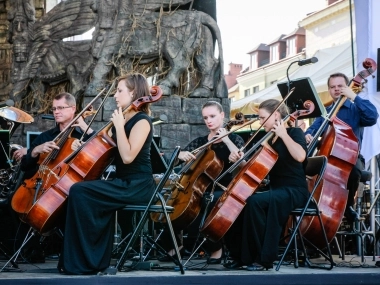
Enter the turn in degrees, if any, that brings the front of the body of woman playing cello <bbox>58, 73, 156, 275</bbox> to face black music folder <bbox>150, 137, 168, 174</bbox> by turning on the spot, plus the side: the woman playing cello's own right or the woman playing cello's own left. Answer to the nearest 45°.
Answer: approximately 135° to the woman playing cello's own right

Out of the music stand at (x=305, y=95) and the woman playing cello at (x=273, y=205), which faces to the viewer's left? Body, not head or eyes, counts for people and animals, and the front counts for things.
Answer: the woman playing cello

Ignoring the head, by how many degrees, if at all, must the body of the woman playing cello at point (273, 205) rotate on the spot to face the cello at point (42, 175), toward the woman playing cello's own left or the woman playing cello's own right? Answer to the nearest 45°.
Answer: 0° — they already face it

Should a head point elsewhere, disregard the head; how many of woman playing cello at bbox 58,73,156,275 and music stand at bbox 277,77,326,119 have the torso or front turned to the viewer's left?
1

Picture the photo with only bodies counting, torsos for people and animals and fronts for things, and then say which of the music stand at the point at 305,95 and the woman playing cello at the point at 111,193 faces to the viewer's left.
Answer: the woman playing cello

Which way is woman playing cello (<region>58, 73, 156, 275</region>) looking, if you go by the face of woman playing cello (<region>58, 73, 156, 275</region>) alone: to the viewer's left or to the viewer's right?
to the viewer's left

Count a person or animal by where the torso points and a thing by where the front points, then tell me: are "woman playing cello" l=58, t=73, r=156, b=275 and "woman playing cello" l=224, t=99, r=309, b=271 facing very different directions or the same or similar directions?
same or similar directions

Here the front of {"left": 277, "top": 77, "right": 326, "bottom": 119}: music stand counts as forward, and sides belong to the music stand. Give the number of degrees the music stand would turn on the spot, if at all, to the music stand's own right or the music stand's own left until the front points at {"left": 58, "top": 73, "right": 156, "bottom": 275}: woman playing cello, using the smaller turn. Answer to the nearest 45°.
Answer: approximately 180°

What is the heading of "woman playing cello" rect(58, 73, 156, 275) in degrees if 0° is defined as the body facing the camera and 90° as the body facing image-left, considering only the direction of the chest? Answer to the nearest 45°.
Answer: approximately 90°

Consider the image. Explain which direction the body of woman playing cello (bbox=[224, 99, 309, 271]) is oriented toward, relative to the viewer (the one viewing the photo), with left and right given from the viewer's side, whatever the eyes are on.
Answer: facing to the left of the viewer

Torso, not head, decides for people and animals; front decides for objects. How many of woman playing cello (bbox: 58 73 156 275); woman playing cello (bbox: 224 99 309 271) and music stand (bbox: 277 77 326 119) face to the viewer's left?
2

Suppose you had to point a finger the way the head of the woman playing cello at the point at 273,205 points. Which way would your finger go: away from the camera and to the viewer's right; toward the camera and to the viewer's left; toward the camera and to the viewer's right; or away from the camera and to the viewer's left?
toward the camera and to the viewer's left

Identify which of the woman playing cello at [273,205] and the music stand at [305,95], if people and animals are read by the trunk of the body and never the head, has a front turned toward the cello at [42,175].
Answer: the woman playing cello
